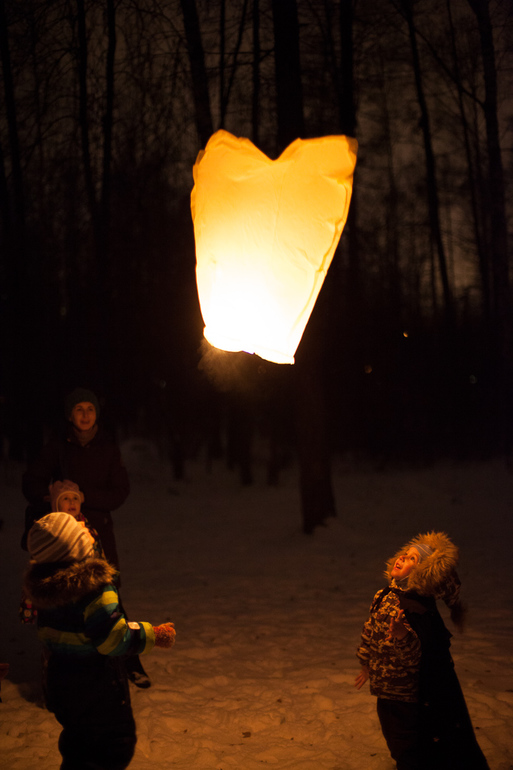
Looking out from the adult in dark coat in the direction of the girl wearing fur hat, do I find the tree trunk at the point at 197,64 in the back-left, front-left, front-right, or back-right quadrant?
back-left

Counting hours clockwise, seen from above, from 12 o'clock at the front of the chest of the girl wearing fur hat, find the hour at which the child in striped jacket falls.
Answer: The child in striped jacket is roughly at 1 o'clock from the girl wearing fur hat.

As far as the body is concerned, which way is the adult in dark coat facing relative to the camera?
toward the camera

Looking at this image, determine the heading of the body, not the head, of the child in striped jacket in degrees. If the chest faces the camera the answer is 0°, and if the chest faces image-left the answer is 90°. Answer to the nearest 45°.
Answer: approximately 225°

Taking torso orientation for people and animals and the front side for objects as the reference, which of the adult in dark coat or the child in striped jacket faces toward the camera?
the adult in dark coat

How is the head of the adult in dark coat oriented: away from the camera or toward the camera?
toward the camera

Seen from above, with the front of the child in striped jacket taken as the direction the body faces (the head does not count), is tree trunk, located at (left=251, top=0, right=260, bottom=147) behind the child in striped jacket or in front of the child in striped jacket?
in front

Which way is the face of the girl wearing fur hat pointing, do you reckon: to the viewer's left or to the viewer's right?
to the viewer's left

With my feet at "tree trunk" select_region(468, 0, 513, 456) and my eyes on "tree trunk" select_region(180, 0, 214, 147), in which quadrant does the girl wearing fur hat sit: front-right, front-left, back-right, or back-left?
front-left

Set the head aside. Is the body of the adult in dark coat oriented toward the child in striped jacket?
yes

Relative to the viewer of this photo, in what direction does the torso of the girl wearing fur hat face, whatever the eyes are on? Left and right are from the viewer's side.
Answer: facing the viewer and to the left of the viewer

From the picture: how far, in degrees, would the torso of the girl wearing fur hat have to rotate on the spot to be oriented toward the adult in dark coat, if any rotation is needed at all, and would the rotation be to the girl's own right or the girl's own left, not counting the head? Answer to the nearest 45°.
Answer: approximately 90° to the girl's own right

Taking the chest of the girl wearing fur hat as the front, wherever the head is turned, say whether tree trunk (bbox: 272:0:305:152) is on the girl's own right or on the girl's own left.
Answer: on the girl's own right

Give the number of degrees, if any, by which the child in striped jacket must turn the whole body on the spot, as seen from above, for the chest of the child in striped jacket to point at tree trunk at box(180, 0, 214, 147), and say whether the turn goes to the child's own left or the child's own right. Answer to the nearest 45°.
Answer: approximately 45° to the child's own left

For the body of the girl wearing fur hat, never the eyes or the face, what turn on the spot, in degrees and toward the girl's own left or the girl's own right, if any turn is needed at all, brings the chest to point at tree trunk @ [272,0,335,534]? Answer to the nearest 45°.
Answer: approximately 135° to the girl's own right

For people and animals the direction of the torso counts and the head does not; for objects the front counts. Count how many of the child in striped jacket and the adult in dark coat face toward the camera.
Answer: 1
